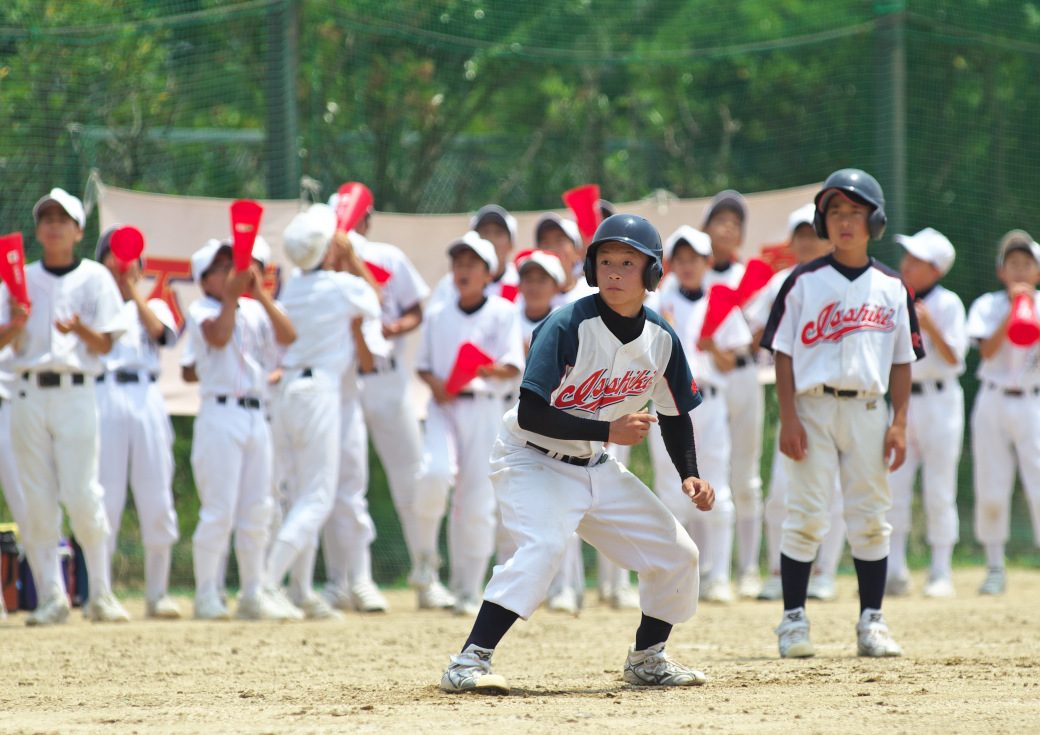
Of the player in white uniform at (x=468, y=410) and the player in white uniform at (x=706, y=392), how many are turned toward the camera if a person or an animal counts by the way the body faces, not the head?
2

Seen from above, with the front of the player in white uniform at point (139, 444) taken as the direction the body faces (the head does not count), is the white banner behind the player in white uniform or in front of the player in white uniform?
behind

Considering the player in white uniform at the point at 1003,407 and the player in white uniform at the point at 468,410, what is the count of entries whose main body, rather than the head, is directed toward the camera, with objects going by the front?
2

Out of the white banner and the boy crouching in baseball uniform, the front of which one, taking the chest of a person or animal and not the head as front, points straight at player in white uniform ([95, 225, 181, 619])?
the white banner

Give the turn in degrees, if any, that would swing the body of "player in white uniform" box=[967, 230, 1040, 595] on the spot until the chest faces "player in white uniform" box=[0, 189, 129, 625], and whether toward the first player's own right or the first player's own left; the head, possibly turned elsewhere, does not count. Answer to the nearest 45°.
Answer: approximately 45° to the first player's own right

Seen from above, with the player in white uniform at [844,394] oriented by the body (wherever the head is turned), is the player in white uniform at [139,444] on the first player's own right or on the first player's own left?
on the first player's own right

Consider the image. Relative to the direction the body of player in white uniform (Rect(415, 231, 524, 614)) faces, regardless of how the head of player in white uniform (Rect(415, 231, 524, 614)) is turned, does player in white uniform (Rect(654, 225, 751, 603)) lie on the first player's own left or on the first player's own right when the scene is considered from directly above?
on the first player's own left

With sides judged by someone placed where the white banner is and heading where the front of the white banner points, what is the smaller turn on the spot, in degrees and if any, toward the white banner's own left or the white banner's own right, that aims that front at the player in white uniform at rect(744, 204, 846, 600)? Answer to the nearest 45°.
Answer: approximately 90° to the white banner's own left

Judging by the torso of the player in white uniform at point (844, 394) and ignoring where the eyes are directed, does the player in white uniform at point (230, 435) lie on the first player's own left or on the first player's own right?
on the first player's own right

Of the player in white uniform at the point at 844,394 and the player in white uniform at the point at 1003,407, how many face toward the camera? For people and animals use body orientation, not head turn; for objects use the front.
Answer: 2
